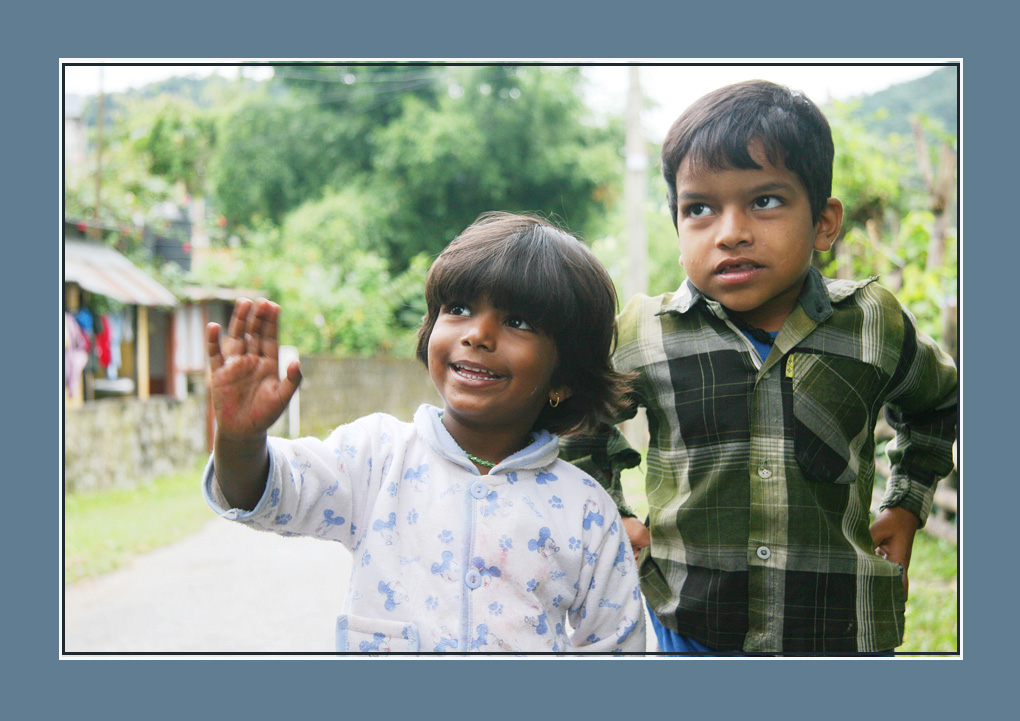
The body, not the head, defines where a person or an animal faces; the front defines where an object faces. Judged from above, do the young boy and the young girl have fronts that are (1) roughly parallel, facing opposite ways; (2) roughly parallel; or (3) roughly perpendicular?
roughly parallel

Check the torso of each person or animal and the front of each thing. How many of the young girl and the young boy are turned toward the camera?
2

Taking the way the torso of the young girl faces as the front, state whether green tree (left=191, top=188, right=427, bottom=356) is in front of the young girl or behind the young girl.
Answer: behind

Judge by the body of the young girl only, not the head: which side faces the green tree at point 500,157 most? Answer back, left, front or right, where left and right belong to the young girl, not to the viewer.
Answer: back

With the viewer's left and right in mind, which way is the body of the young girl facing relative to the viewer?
facing the viewer

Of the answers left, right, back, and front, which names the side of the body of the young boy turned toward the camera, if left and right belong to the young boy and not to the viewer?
front

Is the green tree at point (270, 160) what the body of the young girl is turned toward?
no

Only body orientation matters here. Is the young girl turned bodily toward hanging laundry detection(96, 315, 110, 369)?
no

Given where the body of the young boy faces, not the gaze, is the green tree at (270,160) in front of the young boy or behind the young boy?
behind

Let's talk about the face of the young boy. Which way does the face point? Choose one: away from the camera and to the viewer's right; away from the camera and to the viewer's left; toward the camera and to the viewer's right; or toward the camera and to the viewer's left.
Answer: toward the camera and to the viewer's left

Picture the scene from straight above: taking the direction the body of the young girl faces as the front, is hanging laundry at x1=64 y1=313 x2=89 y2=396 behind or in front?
behind

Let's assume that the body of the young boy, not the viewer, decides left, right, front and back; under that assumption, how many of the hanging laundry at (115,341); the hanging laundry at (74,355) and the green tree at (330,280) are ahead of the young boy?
0

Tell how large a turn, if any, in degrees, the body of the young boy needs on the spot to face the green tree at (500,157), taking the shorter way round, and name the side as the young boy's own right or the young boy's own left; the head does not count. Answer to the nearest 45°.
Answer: approximately 180°

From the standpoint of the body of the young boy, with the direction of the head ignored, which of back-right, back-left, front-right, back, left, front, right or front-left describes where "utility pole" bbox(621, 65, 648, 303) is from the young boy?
back
